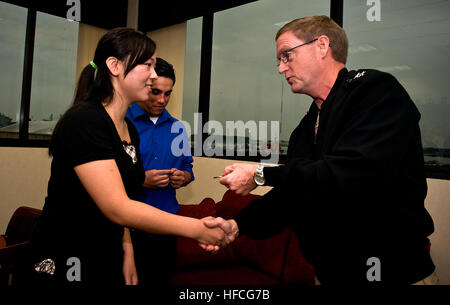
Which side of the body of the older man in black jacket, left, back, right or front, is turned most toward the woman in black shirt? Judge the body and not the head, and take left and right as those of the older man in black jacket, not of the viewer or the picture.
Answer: front

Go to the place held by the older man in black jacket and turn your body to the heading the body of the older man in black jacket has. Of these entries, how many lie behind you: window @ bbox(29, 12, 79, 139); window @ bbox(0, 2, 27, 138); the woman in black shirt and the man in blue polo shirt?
0

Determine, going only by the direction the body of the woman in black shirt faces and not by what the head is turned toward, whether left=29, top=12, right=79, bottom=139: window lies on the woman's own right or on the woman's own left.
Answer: on the woman's own left

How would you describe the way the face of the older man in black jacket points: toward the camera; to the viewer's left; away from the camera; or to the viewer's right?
to the viewer's left

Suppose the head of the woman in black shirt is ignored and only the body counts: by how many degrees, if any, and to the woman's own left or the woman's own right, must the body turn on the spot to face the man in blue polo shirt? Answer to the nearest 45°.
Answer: approximately 90° to the woman's own left

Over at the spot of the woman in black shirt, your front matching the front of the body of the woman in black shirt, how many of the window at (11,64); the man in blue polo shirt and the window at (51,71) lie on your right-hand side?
0

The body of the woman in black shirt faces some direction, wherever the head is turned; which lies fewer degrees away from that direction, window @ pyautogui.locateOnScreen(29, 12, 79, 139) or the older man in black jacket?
the older man in black jacket

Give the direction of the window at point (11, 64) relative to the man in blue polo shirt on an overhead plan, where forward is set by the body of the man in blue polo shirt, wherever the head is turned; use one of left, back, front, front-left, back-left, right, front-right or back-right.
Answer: back-right

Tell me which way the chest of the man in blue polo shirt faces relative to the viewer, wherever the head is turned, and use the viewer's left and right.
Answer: facing the viewer

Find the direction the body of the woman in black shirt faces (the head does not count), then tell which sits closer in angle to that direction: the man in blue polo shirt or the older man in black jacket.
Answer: the older man in black jacket

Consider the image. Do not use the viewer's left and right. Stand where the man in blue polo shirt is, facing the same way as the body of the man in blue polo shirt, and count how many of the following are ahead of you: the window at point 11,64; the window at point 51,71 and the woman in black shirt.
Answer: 1

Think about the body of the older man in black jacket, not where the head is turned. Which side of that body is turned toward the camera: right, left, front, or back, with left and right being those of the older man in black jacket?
left

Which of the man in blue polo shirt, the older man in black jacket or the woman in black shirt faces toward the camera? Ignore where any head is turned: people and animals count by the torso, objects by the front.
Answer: the man in blue polo shirt

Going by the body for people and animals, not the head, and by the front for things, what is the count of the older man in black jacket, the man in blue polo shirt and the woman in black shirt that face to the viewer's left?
1

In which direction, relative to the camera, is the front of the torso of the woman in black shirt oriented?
to the viewer's right

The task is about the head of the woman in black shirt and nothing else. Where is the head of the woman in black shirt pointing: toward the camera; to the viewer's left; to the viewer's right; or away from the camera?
to the viewer's right
